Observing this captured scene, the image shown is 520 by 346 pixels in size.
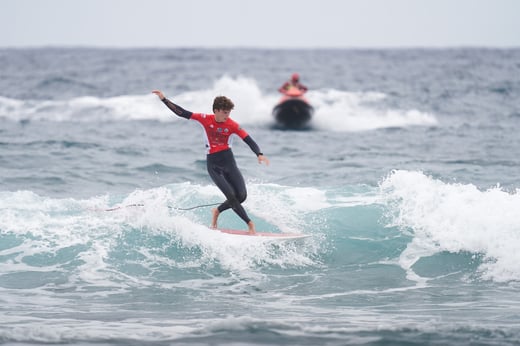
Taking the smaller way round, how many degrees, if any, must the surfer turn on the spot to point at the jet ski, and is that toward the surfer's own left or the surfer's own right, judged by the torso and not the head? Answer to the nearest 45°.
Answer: approximately 180°

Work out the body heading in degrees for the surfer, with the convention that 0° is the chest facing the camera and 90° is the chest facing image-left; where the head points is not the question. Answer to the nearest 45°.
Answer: approximately 0°

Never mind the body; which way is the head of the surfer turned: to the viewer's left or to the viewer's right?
to the viewer's right
